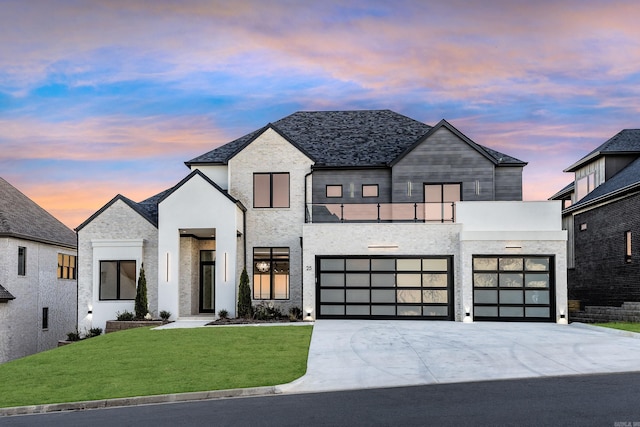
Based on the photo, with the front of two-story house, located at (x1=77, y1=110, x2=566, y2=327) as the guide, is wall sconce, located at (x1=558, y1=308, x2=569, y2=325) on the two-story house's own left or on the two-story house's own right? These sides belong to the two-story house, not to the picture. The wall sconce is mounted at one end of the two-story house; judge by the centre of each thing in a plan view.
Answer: on the two-story house's own left

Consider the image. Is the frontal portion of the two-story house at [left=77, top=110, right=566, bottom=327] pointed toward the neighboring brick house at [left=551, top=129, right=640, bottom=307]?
no

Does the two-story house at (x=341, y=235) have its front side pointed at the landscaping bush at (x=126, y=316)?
no

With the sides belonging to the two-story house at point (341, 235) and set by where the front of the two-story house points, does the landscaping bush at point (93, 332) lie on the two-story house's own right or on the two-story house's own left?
on the two-story house's own right

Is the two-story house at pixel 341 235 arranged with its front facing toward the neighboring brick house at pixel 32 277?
no

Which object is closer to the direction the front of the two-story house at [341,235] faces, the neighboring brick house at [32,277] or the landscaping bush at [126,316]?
the landscaping bush

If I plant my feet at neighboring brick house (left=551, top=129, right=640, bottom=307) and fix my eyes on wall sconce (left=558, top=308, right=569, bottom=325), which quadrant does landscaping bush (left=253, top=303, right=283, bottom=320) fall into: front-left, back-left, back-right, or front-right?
front-right

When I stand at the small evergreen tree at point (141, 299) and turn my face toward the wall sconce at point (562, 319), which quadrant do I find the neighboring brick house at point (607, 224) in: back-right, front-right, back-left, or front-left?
front-left

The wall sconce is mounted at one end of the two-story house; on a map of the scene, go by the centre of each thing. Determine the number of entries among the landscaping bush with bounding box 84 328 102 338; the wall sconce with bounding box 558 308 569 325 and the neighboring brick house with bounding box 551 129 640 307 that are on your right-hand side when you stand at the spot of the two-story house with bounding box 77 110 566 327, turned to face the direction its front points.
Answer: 1

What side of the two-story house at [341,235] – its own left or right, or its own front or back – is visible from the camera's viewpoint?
front
